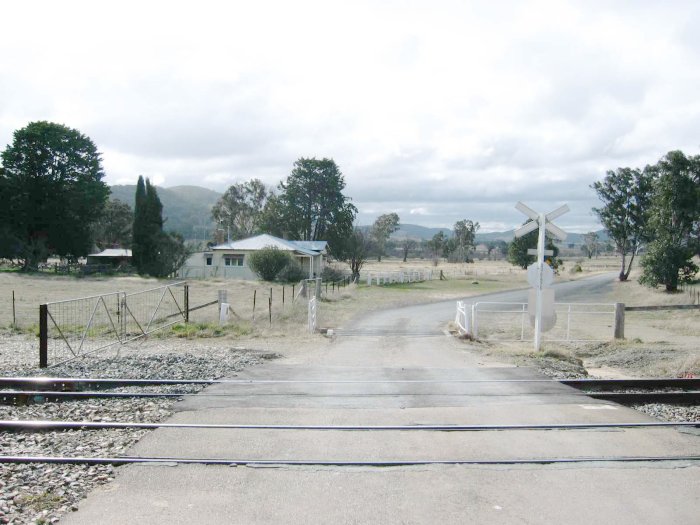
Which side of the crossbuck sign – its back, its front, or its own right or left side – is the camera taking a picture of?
back

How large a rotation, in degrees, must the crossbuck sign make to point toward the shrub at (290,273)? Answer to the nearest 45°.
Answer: approximately 45° to its left

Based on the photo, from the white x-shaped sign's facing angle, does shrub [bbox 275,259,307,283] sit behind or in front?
in front

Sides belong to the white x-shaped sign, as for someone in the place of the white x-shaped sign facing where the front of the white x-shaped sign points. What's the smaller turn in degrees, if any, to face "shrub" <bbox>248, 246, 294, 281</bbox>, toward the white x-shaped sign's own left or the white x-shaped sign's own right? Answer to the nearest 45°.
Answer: approximately 45° to the white x-shaped sign's own left

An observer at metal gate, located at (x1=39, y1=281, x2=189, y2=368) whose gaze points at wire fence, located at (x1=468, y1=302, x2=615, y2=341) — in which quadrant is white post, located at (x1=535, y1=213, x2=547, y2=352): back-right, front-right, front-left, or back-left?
front-right

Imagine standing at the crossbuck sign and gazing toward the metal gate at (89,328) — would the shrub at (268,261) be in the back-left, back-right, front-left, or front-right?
front-right

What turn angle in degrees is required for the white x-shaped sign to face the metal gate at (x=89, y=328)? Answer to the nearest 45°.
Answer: approximately 90° to its left

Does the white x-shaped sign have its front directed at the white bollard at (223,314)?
no
